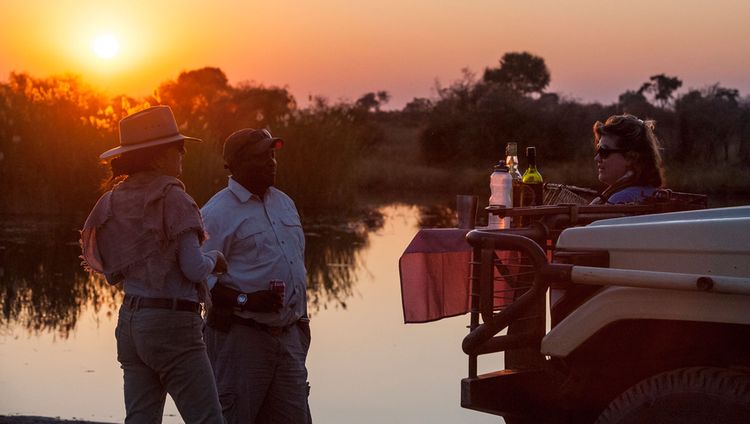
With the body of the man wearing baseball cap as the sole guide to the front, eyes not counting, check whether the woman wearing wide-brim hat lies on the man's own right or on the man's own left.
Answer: on the man's own right

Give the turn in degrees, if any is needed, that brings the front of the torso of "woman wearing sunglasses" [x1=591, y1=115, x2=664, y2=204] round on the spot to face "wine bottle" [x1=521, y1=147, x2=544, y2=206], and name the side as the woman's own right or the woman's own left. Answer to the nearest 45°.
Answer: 0° — they already face it

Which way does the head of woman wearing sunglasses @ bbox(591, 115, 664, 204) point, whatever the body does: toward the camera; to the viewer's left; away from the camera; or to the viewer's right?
to the viewer's left

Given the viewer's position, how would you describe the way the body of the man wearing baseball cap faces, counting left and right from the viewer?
facing the viewer and to the right of the viewer

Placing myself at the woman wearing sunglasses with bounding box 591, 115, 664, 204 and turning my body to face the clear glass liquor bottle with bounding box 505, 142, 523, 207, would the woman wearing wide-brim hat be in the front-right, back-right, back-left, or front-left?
front-left

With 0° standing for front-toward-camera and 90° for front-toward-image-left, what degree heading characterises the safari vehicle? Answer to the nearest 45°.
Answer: approximately 90°

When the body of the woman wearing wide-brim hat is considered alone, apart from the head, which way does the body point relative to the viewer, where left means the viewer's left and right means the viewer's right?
facing away from the viewer and to the right of the viewer

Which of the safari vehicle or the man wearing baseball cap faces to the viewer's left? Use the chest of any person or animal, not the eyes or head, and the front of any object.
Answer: the safari vehicle

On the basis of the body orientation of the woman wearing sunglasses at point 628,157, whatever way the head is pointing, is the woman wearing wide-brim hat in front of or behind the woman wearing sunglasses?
in front

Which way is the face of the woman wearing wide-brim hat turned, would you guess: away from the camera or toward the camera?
away from the camera

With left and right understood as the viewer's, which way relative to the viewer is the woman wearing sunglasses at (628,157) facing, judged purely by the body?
facing to the left of the viewer

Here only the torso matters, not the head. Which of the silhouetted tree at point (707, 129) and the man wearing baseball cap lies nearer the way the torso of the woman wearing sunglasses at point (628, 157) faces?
the man wearing baseball cap

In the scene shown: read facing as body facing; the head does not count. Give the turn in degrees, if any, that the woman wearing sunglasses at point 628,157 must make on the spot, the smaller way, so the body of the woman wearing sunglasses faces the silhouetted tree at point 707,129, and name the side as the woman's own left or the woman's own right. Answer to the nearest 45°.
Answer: approximately 90° to the woman's own right
